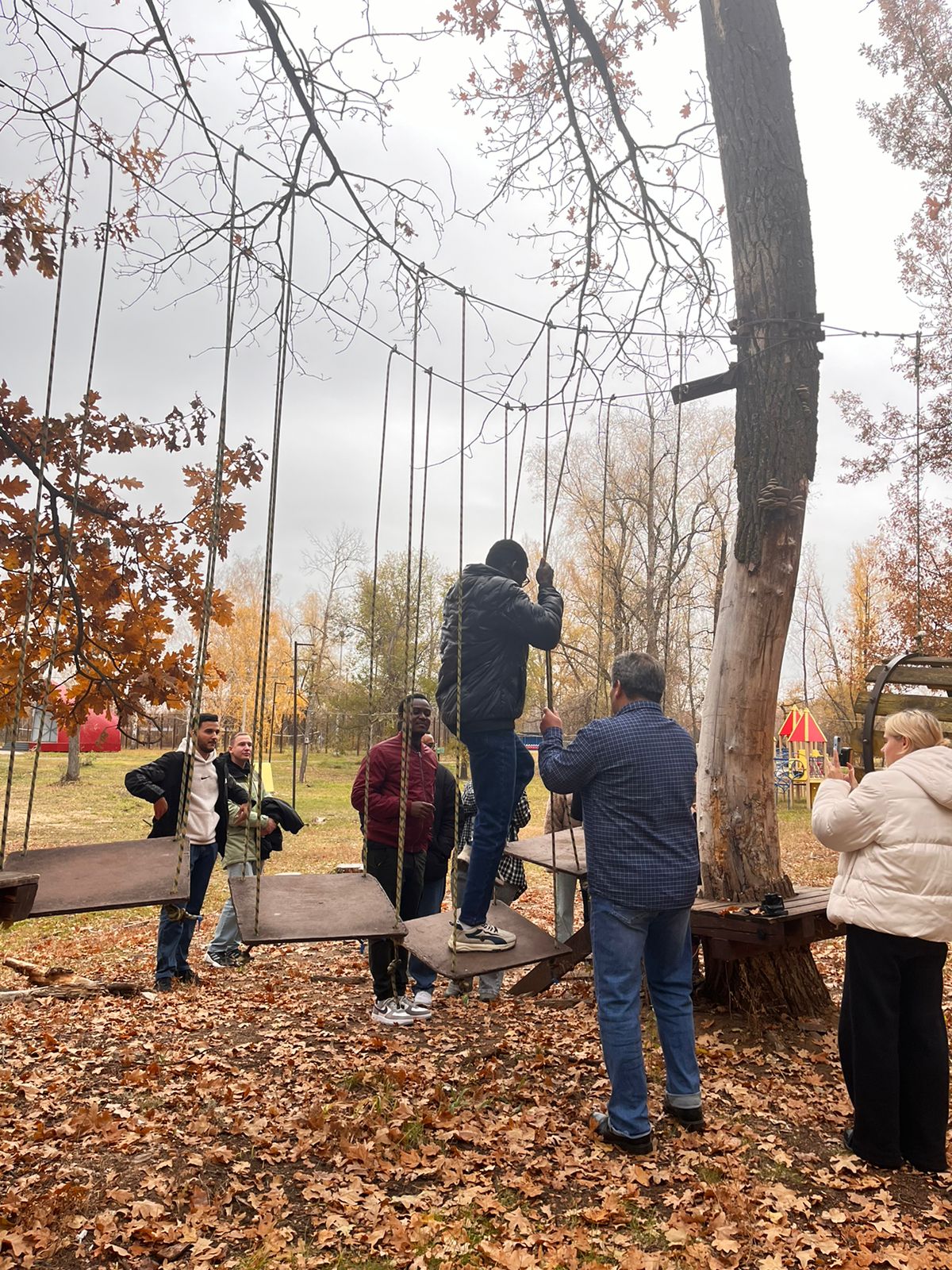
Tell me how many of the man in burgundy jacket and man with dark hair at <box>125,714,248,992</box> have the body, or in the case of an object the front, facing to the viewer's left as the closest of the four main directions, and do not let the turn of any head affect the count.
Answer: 0

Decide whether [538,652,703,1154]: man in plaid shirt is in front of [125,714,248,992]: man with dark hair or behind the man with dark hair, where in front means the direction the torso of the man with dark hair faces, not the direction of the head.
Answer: in front

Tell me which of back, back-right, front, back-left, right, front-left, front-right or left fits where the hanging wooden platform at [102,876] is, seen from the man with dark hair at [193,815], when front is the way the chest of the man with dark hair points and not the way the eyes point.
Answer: front-right

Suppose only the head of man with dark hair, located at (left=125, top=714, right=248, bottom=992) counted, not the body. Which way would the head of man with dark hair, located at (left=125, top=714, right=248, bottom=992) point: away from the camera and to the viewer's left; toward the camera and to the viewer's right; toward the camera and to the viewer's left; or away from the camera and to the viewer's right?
toward the camera and to the viewer's right

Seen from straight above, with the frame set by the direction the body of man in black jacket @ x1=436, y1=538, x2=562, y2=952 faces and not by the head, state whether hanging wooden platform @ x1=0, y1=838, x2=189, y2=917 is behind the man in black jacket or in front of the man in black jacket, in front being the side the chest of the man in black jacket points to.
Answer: behind

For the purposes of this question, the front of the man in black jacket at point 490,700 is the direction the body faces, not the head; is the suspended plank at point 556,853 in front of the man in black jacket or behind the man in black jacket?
in front

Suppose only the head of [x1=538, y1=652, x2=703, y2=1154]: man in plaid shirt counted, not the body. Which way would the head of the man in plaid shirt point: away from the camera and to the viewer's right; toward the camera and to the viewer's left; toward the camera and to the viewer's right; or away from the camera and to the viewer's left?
away from the camera and to the viewer's left

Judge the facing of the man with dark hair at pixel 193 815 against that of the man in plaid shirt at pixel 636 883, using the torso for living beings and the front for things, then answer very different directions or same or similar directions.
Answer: very different directions

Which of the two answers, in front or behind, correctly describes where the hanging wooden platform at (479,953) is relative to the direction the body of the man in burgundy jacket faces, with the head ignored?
in front

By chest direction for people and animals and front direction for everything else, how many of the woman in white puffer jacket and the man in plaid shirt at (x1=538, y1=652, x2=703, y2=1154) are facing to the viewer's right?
0

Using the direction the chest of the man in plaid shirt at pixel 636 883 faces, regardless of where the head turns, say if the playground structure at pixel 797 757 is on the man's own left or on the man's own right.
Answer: on the man's own right
